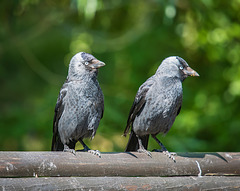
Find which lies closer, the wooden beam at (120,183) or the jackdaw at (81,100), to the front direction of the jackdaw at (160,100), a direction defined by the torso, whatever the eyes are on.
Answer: the wooden beam

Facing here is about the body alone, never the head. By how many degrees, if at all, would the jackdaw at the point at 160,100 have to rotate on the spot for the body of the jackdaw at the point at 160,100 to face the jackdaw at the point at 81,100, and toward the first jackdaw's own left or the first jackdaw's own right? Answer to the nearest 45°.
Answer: approximately 135° to the first jackdaw's own right

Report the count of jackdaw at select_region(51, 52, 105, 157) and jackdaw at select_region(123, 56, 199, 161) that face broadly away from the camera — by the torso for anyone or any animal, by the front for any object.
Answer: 0

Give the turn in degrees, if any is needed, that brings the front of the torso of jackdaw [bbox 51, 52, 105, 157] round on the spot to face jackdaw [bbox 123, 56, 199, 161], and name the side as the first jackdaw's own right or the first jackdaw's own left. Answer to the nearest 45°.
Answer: approximately 45° to the first jackdaw's own left

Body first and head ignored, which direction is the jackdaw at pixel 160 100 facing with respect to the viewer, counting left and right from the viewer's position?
facing the viewer and to the right of the viewer
